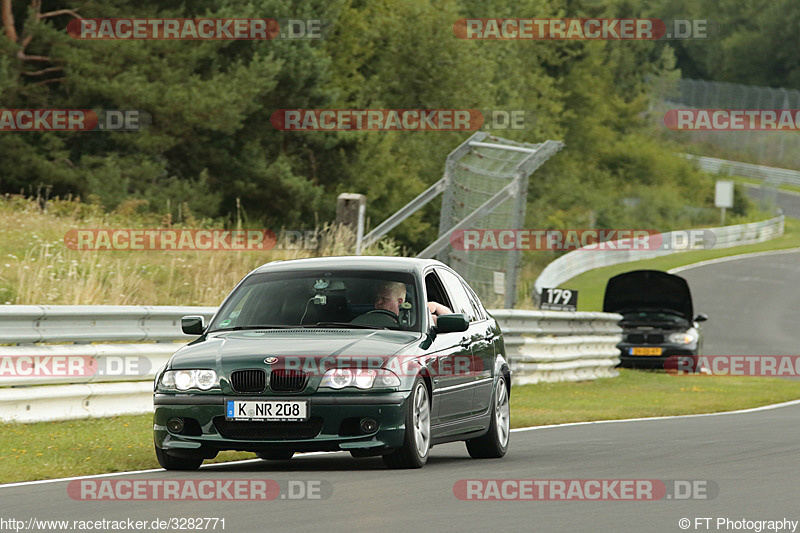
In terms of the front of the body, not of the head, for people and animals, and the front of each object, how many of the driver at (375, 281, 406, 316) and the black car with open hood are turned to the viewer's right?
0

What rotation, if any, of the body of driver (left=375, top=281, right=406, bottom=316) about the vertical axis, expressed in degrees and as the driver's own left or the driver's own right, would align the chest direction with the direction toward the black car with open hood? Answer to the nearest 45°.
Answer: approximately 135° to the driver's own right

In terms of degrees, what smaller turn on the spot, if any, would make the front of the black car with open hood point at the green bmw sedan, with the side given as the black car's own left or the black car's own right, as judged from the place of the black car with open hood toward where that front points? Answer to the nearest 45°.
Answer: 0° — it already faces it

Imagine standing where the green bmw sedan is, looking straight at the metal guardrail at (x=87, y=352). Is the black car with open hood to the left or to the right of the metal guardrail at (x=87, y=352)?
right

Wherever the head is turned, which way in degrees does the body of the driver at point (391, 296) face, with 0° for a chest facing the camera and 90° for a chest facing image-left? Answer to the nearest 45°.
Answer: approximately 45°

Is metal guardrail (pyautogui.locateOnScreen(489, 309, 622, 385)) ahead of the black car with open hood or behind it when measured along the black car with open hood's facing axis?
ahead

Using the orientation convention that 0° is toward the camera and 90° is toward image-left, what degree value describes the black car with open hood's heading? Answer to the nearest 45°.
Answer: approximately 0°

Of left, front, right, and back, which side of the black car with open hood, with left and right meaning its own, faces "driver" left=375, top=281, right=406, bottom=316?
front

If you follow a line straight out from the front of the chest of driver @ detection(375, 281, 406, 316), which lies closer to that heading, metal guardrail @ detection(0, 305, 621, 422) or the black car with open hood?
the metal guardrail

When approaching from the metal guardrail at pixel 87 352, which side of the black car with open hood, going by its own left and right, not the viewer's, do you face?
front
